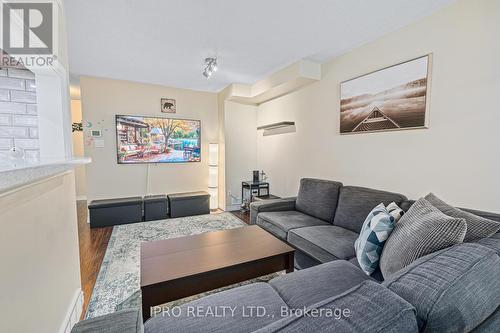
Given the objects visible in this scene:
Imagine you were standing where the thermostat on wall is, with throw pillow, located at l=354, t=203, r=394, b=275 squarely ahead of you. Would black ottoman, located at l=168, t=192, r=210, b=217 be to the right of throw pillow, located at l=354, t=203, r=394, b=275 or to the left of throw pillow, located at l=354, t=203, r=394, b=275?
left

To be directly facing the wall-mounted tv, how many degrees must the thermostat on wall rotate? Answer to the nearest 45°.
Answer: approximately 90° to its left

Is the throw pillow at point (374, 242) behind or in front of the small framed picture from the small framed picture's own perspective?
in front

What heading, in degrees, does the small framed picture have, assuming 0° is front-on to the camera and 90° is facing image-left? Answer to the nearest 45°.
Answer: approximately 0°

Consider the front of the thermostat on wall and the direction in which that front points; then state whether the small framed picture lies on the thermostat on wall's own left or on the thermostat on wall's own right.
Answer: on the thermostat on wall's own left

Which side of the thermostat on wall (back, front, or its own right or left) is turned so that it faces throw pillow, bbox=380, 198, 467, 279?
front

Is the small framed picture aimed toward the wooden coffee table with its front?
yes

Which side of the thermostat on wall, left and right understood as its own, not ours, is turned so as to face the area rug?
front
